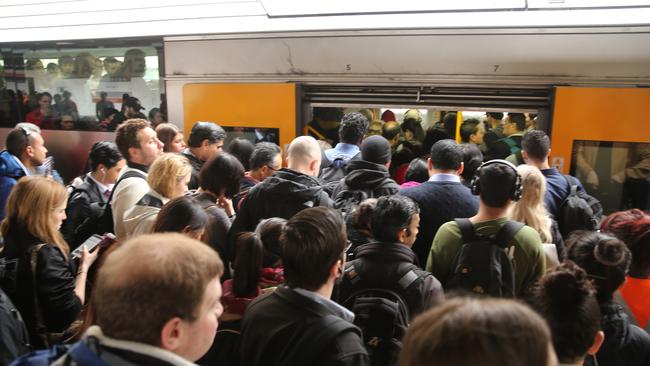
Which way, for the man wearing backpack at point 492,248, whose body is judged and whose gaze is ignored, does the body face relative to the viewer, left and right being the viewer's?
facing away from the viewer

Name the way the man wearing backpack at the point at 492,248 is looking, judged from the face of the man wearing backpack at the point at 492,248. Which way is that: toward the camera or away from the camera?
away from the camera

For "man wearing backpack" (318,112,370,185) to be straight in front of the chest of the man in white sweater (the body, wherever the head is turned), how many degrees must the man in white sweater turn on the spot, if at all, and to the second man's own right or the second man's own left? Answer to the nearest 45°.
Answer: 0° — they already face them

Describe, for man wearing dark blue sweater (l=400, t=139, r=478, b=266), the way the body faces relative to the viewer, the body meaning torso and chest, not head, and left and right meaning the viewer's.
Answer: facing away from the viewer

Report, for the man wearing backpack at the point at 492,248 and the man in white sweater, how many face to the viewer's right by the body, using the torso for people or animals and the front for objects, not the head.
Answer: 1

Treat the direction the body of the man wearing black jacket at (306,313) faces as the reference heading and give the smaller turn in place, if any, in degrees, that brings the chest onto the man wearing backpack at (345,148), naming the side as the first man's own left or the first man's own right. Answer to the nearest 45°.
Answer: approximately 45° to the first man's own left

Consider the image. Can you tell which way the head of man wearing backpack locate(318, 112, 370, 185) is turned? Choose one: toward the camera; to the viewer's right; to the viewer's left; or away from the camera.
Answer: away from the camera

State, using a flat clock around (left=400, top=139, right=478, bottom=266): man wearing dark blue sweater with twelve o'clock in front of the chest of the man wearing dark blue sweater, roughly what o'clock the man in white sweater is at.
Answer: The man in white sweater is roughly at 9 o'clock from the man wearing dark blue sweater.

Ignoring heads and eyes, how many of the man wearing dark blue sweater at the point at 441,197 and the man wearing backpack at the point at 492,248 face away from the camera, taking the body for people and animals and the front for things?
2

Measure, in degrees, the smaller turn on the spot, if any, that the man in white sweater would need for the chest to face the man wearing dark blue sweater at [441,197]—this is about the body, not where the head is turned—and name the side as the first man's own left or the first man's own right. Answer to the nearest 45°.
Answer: approximately 45° to the first man's own right

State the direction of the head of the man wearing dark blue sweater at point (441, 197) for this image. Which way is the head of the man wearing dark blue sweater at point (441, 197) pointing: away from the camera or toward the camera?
away from the camera

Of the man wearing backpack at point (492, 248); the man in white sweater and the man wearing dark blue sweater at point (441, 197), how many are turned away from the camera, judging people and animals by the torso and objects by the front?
2
